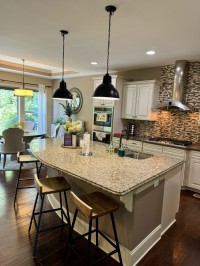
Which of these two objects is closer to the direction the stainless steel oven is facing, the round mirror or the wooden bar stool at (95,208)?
the wooden bar stool

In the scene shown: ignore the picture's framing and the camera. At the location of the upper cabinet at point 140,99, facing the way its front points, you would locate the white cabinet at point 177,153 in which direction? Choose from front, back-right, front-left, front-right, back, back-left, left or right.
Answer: left

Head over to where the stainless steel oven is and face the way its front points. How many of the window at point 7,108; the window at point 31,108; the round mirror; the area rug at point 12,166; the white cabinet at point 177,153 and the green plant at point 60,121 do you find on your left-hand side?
1

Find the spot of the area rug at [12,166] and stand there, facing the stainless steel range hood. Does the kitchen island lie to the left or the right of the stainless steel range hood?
right

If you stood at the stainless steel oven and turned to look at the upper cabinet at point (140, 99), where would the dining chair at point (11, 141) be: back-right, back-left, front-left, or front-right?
back-right

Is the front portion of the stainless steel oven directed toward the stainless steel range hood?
no

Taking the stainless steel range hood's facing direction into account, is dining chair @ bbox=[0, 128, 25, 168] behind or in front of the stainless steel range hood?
in front

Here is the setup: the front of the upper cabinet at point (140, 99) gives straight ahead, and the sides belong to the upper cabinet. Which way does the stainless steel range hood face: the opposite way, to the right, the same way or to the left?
the same way

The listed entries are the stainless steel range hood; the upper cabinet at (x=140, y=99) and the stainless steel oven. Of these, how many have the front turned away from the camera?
0

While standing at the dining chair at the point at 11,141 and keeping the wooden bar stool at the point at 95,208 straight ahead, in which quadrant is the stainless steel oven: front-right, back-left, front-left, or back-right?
front-left

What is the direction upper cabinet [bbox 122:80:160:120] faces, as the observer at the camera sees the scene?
facing the viewer and to the left of the viewer

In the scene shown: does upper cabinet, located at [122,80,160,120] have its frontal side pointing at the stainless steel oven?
no

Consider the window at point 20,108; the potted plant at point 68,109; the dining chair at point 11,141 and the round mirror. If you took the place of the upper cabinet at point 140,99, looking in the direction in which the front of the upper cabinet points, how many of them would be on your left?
0

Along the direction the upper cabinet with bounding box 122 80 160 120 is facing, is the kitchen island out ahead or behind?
ahead

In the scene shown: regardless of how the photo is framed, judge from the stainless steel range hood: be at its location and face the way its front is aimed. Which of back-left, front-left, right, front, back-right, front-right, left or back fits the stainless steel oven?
front-right
